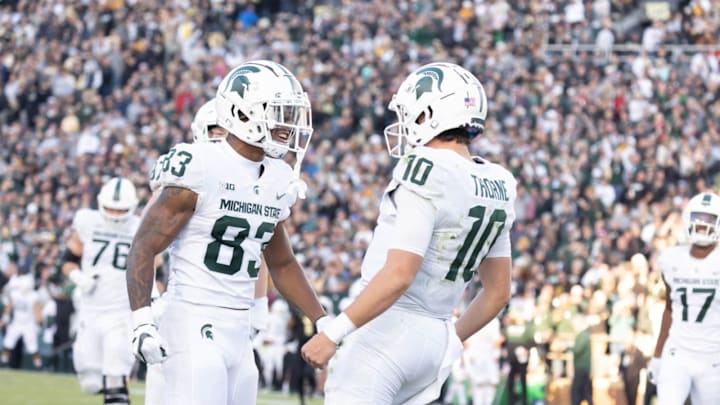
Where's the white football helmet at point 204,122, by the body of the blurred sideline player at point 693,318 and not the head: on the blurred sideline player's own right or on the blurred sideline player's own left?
on the blurred sideline player's own right

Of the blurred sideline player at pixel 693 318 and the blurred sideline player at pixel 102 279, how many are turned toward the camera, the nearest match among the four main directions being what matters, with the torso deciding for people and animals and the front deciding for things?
2

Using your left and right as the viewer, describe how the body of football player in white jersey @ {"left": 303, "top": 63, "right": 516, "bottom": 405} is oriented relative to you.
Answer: facing away from the viewer and to the left of the viewer
